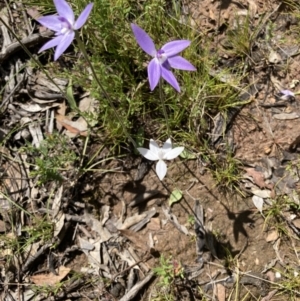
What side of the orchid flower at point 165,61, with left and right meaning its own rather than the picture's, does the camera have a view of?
front

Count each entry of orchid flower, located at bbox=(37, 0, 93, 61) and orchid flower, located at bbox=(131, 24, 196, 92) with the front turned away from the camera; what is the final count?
0

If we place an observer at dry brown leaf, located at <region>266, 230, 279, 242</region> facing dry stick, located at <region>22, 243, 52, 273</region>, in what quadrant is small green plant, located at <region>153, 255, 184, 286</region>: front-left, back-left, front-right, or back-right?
front-left
